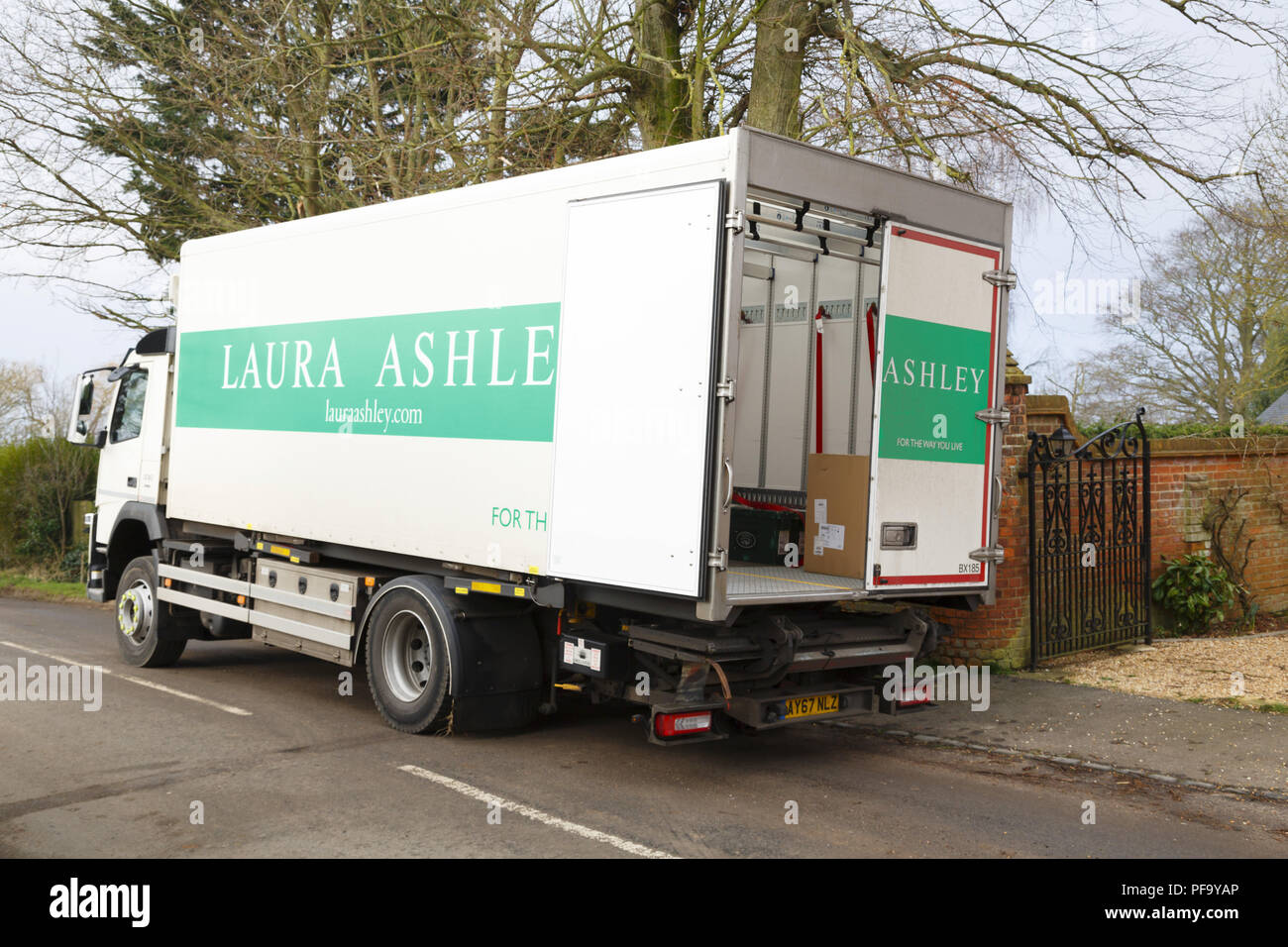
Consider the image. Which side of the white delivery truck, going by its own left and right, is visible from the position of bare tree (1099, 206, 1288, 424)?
right

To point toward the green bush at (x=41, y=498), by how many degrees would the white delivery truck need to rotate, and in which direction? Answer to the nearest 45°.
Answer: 0° — it already faces it

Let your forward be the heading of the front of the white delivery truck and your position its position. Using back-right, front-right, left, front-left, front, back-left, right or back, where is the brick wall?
right

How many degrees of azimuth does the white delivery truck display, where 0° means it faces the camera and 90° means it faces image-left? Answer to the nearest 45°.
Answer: approximately 135°

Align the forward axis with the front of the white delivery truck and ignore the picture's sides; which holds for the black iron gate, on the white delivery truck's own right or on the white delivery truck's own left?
on the white delivery truck's own right

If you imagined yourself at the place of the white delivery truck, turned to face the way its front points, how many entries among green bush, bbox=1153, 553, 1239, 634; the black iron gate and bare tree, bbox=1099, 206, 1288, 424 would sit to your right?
3

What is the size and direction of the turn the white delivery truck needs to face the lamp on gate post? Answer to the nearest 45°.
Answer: approximately 90° to its right

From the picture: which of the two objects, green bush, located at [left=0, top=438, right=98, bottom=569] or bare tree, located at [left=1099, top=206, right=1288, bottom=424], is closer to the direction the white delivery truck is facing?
the green bush
